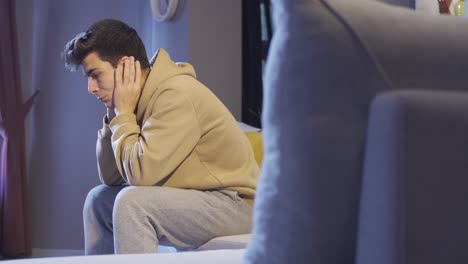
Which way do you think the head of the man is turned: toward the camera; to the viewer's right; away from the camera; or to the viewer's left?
to the viewer's left

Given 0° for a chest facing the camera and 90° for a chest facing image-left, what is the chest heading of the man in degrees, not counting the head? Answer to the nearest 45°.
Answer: approximately 90°
